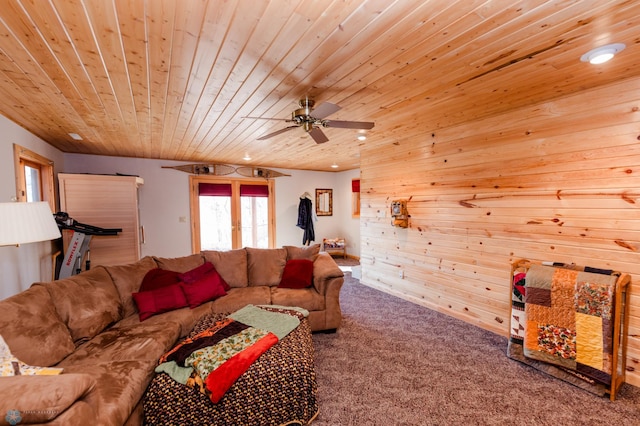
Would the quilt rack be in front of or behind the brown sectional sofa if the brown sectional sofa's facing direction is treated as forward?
in front

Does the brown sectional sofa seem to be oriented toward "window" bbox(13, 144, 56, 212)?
no

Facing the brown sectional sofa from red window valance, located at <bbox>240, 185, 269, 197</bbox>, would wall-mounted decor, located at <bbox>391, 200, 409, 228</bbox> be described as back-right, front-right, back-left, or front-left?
front-left

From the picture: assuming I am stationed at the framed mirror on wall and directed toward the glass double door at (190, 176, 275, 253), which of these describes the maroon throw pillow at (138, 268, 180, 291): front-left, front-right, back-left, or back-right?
front-left

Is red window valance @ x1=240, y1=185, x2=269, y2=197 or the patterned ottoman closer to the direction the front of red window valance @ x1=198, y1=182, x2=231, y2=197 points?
the patterned ottoman

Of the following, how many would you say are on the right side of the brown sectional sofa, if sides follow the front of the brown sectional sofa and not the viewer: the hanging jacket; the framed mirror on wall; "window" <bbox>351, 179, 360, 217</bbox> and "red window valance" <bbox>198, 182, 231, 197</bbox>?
0

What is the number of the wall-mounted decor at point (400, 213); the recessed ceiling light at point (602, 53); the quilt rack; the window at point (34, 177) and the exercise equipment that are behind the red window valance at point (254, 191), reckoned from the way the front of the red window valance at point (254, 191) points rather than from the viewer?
0

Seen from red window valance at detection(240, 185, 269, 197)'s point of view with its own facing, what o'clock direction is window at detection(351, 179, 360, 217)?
The window is roughly at 9 o'clock from the red window valance.

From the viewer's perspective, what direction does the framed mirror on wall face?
toward the camera

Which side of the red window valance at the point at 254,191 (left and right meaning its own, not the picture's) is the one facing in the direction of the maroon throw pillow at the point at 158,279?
front

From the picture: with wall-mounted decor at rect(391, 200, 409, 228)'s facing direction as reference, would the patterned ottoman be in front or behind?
in front

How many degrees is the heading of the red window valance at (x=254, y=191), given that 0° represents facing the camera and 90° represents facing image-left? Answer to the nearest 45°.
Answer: approximately 0°

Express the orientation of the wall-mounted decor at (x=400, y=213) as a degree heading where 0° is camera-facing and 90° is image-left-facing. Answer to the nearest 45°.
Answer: approximately 45°

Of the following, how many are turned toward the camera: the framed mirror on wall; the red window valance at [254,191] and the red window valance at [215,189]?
3

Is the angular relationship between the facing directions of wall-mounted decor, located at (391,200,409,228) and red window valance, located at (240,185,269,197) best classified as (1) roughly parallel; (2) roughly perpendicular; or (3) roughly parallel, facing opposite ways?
roughly perpendicular

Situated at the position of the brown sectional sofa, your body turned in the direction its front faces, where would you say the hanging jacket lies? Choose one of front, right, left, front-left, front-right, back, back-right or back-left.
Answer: left

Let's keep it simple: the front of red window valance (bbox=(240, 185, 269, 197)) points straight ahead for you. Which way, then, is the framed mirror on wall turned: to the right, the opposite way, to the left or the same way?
the same way

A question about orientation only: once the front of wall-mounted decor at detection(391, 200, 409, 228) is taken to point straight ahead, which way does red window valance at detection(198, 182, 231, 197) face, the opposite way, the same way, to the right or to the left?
to the left

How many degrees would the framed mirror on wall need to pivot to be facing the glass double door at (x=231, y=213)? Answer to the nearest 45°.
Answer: approximately 45° to its right

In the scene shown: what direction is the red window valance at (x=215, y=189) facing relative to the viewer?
toward the camera

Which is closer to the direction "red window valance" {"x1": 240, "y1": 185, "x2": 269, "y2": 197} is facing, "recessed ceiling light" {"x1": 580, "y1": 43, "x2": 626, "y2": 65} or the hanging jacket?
the recessed ceiling light

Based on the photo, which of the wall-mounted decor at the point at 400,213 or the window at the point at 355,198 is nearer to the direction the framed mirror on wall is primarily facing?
the wall-mounted decor
